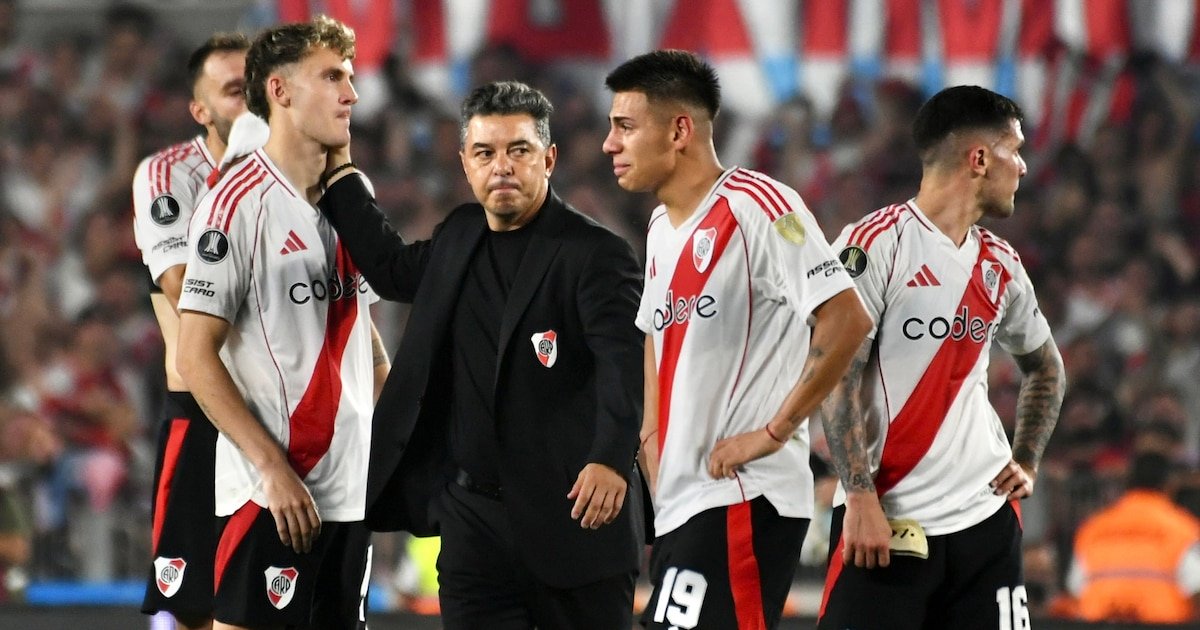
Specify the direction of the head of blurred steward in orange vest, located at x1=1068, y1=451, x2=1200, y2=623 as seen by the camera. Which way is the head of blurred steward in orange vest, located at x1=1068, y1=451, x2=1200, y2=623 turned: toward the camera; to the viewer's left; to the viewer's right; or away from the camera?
away from the camera

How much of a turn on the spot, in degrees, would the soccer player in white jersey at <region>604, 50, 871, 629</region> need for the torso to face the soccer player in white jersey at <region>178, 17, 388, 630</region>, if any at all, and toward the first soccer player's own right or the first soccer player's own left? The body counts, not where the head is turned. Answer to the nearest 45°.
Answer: approximately 45° to the first soccer player's own right

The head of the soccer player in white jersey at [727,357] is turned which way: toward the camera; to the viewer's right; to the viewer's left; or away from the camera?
to the viewer's left

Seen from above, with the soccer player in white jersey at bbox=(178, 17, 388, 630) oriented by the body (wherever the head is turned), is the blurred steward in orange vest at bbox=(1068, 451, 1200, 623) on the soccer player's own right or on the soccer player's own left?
on the soccer player's own left

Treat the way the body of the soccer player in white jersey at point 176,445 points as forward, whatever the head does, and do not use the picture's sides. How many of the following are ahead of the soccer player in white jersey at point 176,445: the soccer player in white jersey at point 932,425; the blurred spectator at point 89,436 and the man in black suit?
2

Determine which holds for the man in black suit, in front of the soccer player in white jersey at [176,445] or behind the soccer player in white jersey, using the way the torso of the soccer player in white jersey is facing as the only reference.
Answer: in front

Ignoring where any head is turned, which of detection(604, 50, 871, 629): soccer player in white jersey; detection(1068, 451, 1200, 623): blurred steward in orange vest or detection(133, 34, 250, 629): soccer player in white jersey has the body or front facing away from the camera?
the blurred steward in orange vest

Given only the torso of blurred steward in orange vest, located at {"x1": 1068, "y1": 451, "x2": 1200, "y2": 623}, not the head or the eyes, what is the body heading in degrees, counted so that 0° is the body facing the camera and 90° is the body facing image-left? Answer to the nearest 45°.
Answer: approximately 180°

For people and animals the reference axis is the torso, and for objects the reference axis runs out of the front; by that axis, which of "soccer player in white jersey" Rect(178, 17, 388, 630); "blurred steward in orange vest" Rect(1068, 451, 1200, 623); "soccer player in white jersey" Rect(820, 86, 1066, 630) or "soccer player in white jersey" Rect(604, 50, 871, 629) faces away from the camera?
the blurred steward in orange vest

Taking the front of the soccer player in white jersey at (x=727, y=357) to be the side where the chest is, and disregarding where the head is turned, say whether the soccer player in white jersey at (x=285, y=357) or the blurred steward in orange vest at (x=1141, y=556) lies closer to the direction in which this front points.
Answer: the soccer player in white jersey

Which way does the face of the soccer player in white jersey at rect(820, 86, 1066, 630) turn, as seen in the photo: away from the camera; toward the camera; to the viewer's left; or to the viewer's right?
to the viewer's right

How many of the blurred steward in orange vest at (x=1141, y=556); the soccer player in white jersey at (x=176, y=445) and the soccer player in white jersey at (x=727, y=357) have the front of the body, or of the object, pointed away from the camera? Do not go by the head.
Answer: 1

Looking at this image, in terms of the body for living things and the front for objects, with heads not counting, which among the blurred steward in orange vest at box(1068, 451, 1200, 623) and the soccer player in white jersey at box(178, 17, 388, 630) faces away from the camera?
the blurred steward in orange vest
